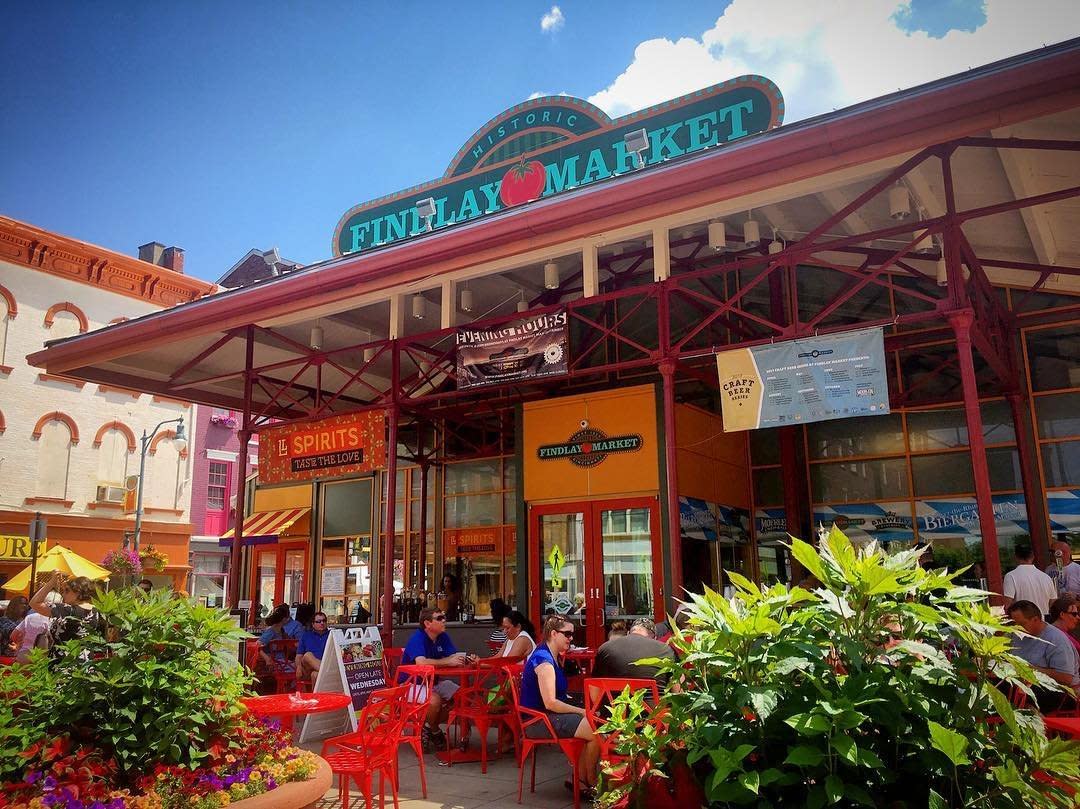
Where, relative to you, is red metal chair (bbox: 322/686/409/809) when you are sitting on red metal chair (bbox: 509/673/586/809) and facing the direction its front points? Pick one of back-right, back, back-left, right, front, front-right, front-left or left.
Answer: back-right

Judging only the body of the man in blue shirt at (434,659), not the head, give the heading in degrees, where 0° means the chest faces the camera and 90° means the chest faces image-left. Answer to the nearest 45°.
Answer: approximately 315°

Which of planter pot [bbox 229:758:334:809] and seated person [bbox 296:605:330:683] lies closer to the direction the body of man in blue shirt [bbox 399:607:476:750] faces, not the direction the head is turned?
the planter pot

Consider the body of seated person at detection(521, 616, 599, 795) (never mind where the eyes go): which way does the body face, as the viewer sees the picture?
to the viewer's right

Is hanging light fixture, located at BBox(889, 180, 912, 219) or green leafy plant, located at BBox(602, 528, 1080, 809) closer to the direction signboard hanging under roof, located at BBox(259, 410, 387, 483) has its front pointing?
the green leafy plant

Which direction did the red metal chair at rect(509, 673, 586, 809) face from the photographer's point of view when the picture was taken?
facing to the right of the viewer

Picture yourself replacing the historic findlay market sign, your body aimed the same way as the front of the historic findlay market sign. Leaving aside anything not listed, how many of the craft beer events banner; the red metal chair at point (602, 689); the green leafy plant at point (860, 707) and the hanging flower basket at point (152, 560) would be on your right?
1

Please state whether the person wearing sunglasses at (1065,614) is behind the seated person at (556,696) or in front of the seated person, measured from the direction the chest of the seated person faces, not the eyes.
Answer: in front

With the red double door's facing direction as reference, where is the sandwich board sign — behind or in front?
in front
